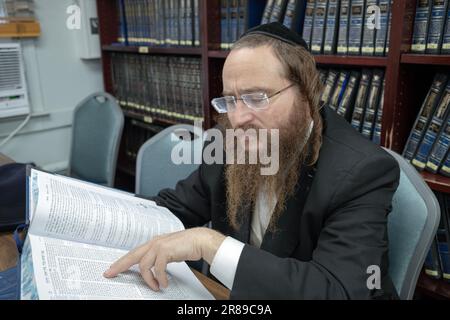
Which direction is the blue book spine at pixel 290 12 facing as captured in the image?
toward the camera

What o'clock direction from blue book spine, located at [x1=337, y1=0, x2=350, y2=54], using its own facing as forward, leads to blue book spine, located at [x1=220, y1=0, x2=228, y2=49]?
blue book spine, located at [x1=220, y1=0, x2=228, y2=49] is roughly at 4 o'clock from blue book spine, located at [x1=337, y1=0, x2=350, y2=54].

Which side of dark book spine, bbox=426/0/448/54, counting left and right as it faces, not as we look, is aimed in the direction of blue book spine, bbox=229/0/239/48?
right

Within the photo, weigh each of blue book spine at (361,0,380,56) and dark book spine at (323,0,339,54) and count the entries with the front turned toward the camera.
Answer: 2

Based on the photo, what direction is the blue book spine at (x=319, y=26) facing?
toward the camera

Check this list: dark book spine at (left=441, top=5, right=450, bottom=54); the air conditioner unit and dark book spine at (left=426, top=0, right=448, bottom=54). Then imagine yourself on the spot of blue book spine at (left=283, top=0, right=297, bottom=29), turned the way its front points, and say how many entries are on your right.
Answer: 1

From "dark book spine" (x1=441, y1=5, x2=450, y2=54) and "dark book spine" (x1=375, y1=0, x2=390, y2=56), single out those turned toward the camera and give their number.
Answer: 2

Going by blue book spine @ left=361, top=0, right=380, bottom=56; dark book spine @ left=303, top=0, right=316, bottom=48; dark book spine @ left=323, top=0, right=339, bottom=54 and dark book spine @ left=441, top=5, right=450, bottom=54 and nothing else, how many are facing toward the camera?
4

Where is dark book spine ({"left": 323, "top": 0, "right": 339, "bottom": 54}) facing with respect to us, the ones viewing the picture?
facing the viewer

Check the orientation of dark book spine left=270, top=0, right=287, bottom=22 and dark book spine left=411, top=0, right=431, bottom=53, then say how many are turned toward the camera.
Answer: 2

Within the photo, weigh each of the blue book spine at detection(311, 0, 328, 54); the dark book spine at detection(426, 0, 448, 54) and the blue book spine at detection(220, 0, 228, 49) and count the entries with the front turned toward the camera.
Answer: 3

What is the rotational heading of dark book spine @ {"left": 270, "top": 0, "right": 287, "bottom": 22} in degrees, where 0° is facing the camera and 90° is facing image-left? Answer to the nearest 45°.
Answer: approximately 0°

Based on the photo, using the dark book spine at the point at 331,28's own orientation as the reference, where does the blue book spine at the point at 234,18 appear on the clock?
The blue book spine is roughly at 4 o'clock from the dark book spine.

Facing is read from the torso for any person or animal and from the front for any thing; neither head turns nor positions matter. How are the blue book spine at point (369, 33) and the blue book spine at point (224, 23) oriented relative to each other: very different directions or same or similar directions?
same or similar directions
